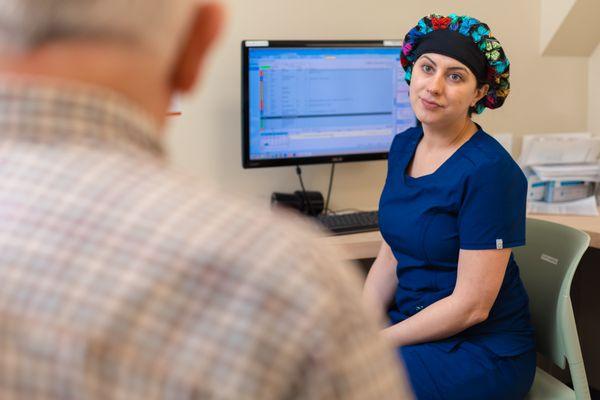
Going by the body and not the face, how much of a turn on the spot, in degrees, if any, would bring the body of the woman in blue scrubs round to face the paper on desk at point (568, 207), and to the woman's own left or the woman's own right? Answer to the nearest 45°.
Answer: approximately 180°

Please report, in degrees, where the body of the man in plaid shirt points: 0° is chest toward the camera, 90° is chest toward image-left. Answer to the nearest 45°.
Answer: approximately 180°

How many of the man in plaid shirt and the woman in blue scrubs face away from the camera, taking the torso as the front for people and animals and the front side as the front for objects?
1

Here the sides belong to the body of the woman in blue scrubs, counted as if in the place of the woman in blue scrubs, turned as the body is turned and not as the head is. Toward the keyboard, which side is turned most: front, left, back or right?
right

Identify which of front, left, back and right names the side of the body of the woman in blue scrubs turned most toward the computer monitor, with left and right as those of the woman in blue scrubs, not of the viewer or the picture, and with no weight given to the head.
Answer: right

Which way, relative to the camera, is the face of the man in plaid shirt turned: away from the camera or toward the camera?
away from the camera

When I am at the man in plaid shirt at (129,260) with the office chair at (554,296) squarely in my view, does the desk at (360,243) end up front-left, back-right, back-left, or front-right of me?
front-left

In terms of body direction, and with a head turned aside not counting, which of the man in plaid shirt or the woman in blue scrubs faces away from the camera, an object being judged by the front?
the man in plaid shirt

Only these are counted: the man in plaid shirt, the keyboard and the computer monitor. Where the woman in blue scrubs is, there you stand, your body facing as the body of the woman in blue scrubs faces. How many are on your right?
2

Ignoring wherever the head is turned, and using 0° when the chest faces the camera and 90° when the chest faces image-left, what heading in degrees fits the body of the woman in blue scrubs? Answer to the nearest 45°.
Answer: approximately 45°

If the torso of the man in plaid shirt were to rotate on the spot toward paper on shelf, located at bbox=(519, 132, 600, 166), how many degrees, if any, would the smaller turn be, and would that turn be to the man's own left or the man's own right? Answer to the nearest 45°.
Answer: approximately 45° to the man's own right

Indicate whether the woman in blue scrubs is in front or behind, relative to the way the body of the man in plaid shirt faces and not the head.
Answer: in front

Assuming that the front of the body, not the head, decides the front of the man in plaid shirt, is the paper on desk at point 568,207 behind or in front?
in front
